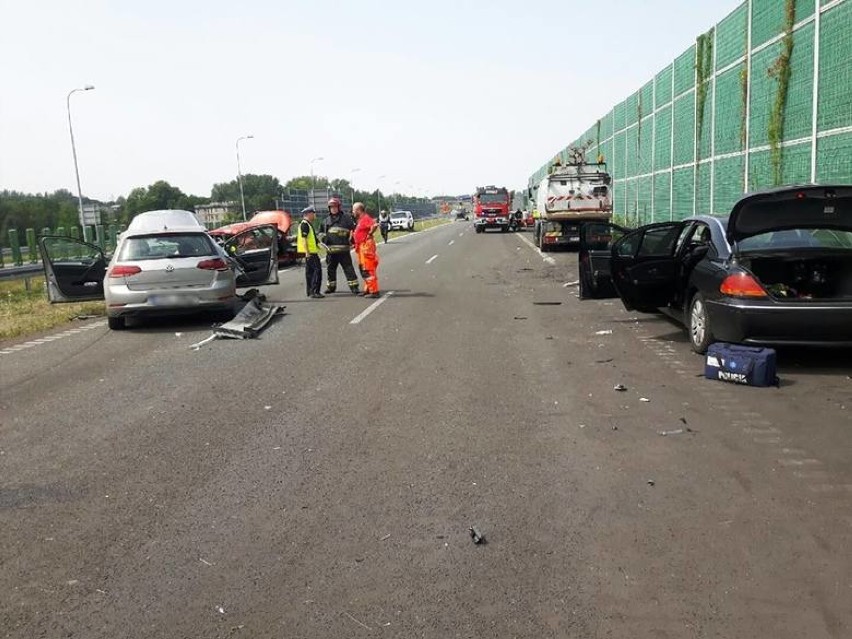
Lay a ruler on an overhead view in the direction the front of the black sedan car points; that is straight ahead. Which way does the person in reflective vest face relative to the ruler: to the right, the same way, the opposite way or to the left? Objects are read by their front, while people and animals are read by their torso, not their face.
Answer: to the right

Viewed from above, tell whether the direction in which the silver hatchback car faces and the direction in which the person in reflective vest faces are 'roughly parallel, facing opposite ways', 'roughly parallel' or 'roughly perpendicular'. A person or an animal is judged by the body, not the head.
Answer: roughly perpendicular

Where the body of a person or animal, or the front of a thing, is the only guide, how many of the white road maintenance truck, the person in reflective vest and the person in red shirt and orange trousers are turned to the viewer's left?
1

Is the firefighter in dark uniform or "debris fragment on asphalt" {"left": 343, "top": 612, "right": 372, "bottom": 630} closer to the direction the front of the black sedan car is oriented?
the firefighter in dark uniform

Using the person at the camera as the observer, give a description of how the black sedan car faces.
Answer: facing away from the viewer and to the left of the viewer

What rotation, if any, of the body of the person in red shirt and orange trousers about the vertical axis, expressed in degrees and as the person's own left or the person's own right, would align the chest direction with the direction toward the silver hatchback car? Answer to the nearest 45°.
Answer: approximately 45° to the person's own left

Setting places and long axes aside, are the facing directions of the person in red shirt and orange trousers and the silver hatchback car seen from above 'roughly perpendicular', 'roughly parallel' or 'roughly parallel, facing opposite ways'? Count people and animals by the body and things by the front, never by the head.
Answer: roughly perpendicular

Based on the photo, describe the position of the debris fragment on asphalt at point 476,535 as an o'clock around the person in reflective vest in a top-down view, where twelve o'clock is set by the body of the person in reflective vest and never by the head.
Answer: The debris fragment on asphalt is roughly at 3 o'clock from the person in reflective vest.

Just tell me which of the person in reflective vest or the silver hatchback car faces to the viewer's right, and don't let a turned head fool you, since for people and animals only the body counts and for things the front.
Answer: the person in reflective vest

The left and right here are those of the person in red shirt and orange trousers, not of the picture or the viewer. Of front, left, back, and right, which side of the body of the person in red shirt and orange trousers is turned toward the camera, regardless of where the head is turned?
left

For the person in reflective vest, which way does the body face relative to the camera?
to the viewer's right

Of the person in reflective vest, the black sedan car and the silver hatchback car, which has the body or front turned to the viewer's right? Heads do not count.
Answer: the person in reflective vest

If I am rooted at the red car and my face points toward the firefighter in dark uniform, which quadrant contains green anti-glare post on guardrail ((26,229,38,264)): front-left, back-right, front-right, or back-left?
back-right

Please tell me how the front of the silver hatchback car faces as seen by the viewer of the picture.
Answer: facing away from the viewer
